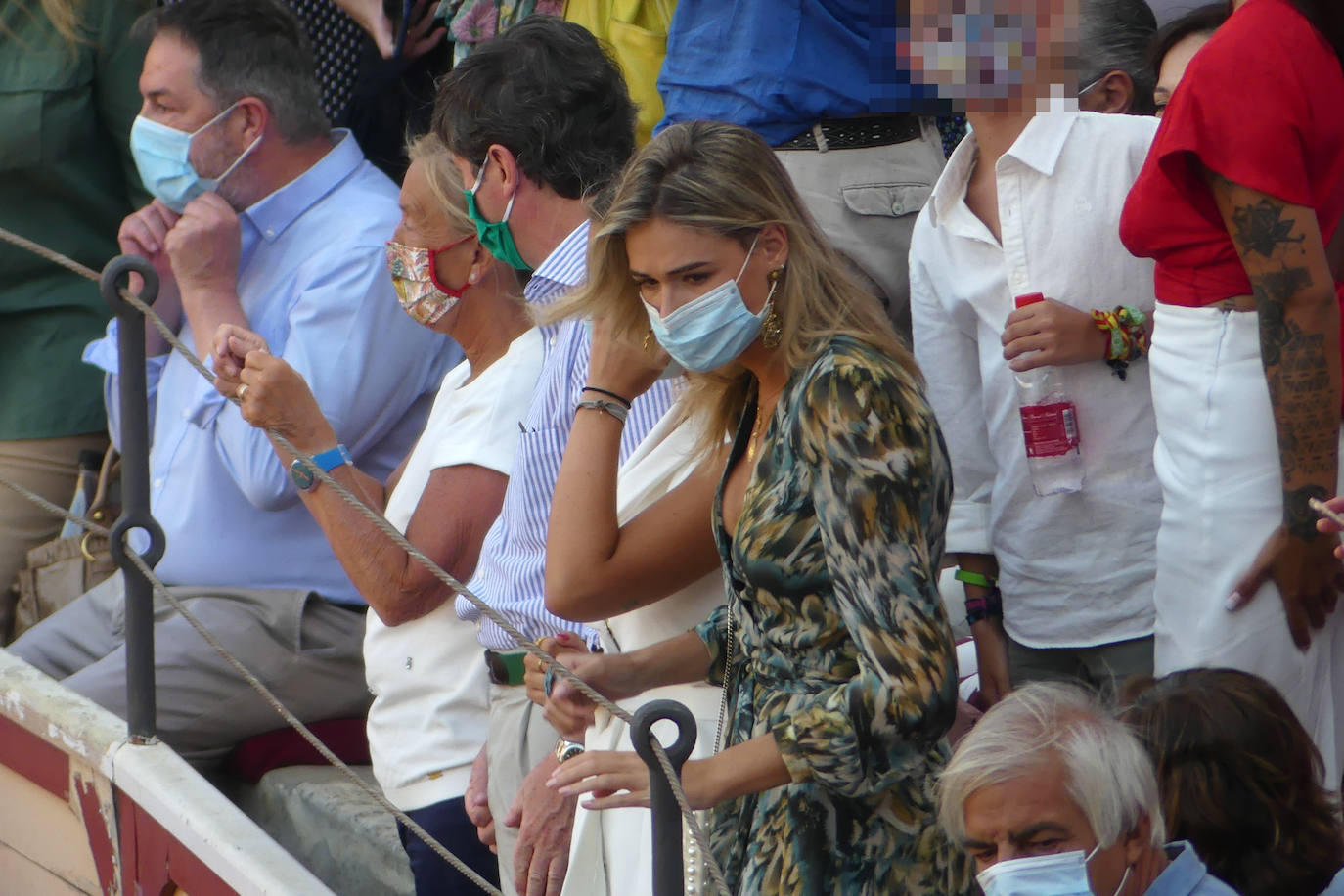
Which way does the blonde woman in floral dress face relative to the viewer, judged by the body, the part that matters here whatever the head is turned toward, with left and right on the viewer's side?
facing the viewer and to the left of the viewer

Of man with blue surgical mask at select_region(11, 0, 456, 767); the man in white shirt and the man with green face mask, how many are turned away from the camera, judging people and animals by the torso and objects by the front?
0

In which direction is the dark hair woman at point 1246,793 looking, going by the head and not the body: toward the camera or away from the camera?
away from the camera

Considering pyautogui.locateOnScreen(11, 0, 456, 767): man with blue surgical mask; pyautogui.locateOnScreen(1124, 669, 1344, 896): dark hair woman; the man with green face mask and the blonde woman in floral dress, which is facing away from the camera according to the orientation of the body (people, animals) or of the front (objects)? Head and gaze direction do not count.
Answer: the dark hair woman

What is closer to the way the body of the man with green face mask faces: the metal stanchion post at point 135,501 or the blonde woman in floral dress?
the metal stanchion post

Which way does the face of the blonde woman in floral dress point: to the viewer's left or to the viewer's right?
to the viewer's left

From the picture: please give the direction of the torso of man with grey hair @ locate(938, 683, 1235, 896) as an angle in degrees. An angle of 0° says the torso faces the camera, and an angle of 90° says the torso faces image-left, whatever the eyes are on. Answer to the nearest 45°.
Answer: approximately 45°

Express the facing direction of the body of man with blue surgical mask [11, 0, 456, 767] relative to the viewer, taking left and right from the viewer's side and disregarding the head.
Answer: facing to the left of the viewer

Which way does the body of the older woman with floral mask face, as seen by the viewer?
to the viewer's left

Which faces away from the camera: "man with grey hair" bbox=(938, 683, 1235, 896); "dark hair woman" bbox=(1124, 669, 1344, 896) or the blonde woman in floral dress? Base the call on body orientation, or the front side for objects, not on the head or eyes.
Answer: the dark hair woman

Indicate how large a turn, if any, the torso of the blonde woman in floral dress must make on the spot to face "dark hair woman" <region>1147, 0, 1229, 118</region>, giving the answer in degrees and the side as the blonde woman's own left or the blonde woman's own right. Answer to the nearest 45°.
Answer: approximately 180°

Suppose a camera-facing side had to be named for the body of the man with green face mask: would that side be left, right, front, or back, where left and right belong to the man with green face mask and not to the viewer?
left
